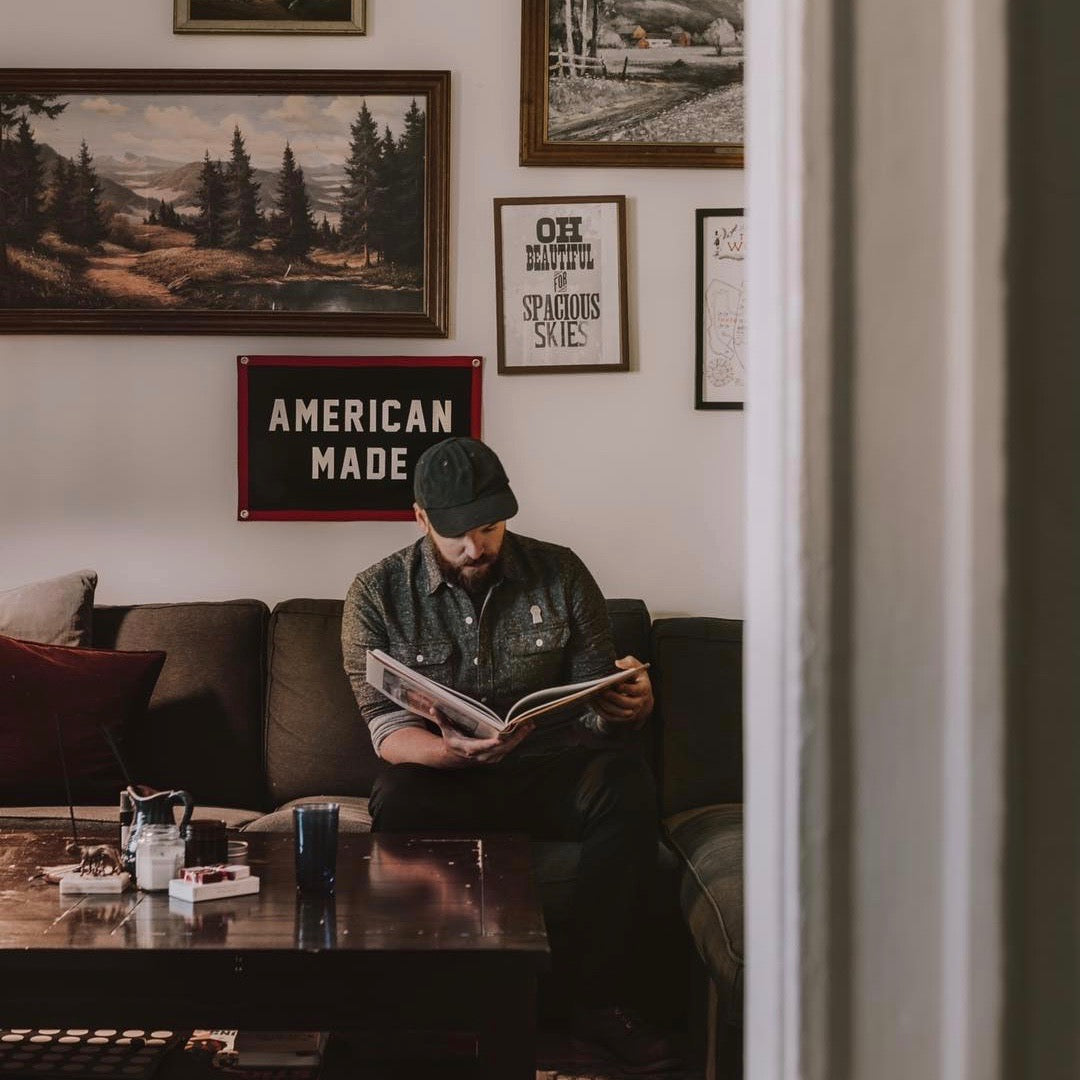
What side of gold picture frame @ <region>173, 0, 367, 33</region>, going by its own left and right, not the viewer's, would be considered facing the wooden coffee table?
front

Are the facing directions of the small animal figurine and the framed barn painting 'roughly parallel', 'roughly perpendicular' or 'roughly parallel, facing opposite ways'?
roughly perpendicular

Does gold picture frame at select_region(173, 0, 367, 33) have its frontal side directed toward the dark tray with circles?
yes

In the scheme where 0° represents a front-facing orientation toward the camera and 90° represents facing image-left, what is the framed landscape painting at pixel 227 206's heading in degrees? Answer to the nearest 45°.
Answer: approximately 0°

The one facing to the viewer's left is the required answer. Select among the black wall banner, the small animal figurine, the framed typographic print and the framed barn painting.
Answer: the small animal figurine

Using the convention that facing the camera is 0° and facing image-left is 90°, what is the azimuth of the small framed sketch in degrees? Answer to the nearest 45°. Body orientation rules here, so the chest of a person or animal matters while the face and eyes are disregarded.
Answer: approximately 0°

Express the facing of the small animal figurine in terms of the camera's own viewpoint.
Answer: facing to the left of the viewer
